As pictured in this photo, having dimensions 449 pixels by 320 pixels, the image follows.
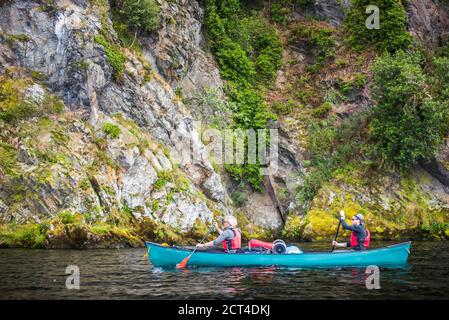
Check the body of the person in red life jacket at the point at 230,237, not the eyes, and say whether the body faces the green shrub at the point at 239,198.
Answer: no

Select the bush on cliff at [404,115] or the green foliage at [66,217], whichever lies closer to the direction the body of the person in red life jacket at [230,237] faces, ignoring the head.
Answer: the green foliage

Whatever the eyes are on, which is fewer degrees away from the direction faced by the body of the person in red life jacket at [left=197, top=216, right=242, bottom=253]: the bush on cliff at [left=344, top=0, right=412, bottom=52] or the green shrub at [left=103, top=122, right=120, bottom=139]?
the green shrub

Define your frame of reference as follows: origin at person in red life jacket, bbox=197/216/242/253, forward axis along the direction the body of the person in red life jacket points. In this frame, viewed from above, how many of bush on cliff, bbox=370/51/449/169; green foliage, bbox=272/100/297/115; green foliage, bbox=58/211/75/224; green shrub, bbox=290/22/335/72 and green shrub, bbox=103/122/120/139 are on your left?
0

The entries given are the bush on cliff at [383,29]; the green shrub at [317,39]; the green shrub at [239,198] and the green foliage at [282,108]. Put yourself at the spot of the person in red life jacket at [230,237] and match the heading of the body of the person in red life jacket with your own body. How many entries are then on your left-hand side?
0

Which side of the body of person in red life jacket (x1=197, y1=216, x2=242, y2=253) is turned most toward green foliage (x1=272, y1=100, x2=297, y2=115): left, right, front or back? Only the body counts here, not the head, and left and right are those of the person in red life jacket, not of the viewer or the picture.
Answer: right

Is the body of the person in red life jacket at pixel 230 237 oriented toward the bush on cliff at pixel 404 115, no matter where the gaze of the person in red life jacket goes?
no

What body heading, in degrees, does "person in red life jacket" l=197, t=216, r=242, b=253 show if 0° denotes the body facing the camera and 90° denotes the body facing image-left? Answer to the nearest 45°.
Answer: approximately 90°
